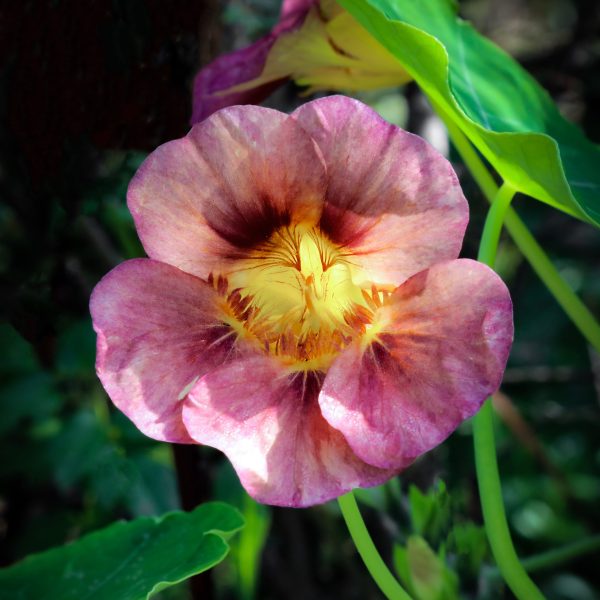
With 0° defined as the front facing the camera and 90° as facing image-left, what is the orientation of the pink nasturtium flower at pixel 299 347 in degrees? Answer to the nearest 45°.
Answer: approximately 0°
